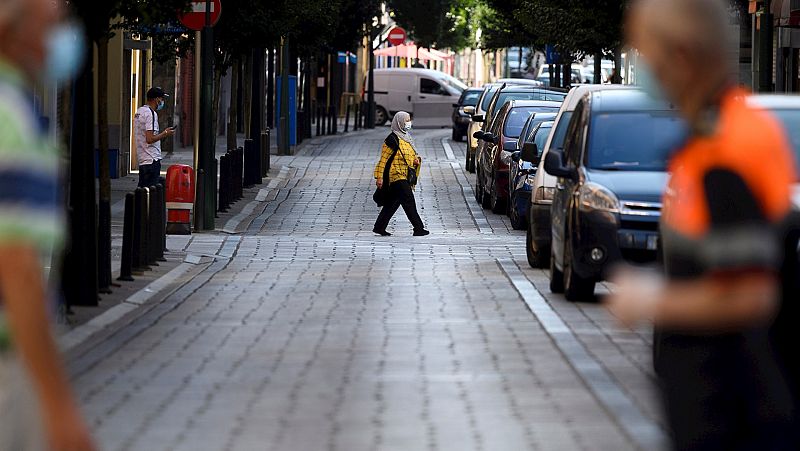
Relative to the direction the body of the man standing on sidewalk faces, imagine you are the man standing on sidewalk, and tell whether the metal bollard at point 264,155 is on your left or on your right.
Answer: on your left

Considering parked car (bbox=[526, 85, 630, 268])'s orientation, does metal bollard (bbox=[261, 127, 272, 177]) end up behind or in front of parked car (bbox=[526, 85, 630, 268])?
behind

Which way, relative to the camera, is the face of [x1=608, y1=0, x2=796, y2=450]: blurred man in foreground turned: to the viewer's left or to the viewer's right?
to the viewer's left

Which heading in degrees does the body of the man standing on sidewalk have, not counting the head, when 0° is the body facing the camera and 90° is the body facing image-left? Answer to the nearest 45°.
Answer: approximately 270°

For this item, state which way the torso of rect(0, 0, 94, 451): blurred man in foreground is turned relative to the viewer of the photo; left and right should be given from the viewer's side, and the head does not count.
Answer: facing to the right of the viewer

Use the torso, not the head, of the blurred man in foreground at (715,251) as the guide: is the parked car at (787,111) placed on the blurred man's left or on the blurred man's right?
on the blurred man's right

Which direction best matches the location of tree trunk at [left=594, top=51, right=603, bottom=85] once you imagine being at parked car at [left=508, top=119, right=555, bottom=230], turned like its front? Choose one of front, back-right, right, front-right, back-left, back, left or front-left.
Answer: back

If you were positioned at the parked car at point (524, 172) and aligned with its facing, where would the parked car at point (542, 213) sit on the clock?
the parked car at point (542, 213) is roughly at 12 o'clock from the parked car at point (524, 172).

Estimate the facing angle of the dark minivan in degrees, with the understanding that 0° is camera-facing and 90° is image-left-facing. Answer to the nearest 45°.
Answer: approximately 0°

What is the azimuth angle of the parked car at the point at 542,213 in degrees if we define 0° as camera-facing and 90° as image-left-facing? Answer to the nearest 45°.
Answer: approximately 0°

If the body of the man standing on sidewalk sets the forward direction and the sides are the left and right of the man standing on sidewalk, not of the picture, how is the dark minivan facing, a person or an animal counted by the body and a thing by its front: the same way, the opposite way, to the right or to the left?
to the right

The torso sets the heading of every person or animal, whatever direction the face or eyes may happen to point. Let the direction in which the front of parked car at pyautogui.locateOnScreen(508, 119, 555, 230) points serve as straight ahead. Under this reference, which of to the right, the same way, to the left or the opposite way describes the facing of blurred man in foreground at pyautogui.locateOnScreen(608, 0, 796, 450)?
to the right

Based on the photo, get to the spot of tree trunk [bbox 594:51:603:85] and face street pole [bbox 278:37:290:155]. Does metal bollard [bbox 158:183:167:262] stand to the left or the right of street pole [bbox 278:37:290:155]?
left

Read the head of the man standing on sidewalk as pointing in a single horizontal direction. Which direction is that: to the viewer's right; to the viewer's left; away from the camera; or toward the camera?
to the viewer's right
